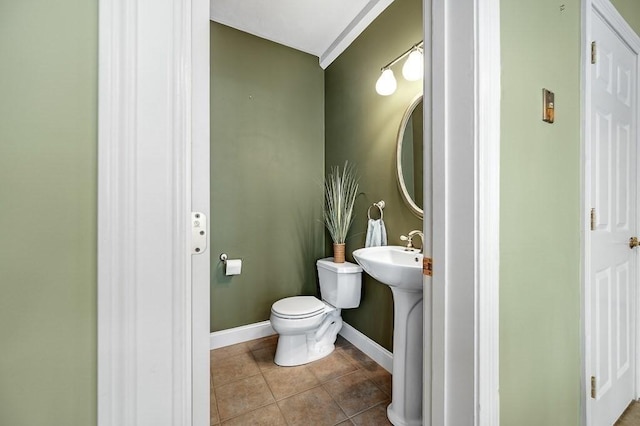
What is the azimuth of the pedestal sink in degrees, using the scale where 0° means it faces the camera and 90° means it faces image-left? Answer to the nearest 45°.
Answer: approximately 45°

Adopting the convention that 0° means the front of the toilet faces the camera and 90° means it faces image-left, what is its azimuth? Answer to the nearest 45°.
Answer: approximately 45°

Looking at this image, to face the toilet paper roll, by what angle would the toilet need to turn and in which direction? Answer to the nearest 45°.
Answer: approximately 45° to its right
